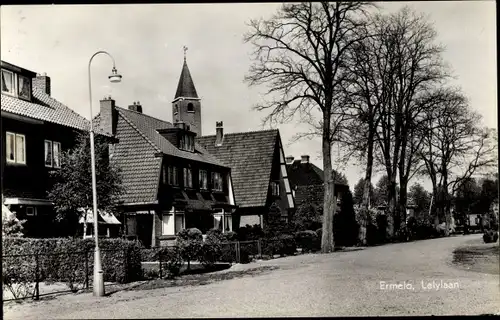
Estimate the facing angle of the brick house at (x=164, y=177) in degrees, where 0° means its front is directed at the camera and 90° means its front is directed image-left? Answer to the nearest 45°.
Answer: approximately 315°

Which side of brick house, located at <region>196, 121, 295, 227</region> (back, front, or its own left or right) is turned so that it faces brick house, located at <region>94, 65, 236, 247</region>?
right

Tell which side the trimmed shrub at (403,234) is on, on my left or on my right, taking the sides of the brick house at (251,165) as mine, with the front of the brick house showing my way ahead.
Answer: on my left

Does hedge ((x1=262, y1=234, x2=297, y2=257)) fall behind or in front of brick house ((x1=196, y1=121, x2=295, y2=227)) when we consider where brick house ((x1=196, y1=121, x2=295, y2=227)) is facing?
in front

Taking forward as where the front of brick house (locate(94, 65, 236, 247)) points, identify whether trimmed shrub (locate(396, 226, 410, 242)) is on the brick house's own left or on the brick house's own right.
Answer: on the brick house's own left

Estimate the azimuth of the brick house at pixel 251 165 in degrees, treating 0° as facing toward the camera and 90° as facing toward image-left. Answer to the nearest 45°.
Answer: approximately 315°

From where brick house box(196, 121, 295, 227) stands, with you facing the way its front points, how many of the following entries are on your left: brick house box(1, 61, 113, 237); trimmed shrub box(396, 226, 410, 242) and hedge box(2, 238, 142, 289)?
1

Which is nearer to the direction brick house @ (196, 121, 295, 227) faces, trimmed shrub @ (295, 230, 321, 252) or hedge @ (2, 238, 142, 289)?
the trimmed shrub

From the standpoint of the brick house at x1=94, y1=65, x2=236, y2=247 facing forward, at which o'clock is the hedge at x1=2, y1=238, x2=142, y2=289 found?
The hedge is roughly at 2 o'clock from the brick house.

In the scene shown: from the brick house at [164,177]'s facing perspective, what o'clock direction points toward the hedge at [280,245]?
The hedge is roughly at 11 o'clock from the brick house.

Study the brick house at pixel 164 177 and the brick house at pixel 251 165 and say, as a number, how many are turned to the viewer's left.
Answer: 0

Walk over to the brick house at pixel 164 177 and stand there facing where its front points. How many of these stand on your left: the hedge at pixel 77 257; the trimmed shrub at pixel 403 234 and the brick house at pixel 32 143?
1
